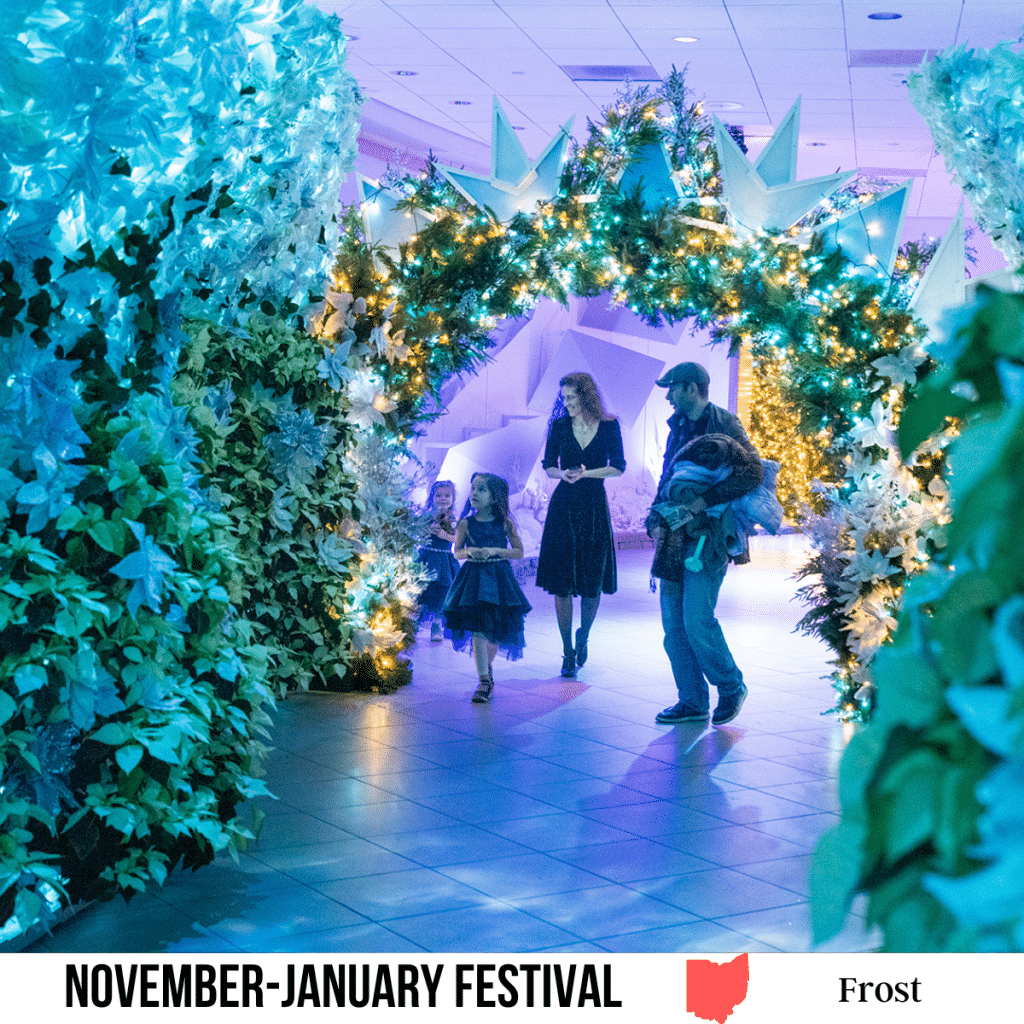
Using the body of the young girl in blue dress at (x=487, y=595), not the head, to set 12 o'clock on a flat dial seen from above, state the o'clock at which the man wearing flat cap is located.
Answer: The man wearing flat cap is roughly at 10 o'clock from the young girl in blue dress.

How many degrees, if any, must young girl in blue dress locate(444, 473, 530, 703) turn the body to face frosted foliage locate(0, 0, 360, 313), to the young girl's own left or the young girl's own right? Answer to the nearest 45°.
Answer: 0° — they already face it

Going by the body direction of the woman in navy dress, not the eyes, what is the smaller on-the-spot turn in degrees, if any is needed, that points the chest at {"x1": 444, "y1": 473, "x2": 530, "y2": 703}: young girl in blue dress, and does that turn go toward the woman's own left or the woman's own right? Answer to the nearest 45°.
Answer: approximately 45° to the woman's own right

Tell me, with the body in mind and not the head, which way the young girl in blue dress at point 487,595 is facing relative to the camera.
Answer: toward the camera

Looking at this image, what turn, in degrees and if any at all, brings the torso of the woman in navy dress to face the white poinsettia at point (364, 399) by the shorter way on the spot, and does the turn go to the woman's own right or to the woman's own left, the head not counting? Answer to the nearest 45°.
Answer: approximately 45° to the woman's own right

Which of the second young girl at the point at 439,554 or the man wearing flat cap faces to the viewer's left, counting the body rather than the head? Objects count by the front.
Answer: the man wearing flat cap

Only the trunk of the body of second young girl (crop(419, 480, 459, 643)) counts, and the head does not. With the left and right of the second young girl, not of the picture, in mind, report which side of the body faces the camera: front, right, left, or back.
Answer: front

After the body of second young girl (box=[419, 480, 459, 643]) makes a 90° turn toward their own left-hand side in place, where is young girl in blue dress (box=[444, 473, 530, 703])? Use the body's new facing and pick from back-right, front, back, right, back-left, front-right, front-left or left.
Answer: right

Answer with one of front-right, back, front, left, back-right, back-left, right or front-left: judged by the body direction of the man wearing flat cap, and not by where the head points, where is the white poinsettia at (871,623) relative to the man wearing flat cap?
back-left

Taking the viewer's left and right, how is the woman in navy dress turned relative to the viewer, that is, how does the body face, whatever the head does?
facing the viewer
